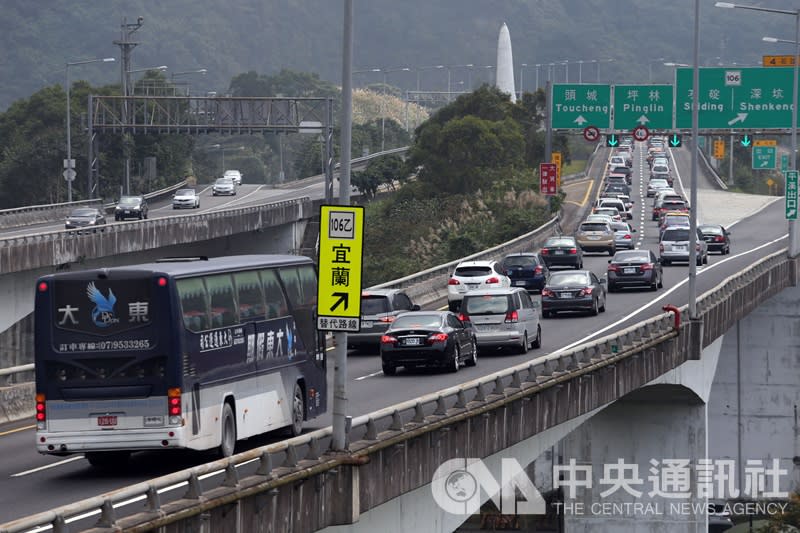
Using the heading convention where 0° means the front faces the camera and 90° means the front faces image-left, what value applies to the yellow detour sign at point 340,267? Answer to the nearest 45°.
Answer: approximately 0°

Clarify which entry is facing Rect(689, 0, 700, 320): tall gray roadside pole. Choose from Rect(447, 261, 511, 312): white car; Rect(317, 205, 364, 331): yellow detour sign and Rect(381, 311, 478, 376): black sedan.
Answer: the black sedan

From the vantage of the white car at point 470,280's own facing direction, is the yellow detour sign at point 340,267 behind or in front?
behind

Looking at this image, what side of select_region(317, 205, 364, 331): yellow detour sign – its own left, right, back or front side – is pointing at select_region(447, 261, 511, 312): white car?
back

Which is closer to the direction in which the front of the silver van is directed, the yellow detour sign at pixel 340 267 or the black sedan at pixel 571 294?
the black sedan

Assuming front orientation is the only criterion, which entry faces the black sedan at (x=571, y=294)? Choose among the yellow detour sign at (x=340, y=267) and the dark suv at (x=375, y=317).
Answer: the dark suv

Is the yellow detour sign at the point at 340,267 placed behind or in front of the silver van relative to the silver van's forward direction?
behind

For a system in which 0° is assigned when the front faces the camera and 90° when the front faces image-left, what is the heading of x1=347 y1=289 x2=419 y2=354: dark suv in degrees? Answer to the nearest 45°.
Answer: approximately 225°

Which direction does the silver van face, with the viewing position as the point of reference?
facing away from the viewer and to the right of the viewer

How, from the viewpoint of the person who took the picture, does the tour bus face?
facing away from the viewer and to the right of the viewer

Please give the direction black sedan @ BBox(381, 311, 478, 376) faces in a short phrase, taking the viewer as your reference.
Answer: facing away from the viewer and to the right of the viewer

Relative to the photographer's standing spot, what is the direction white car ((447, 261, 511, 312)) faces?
facing away from the viewer and to the right of the viewer
